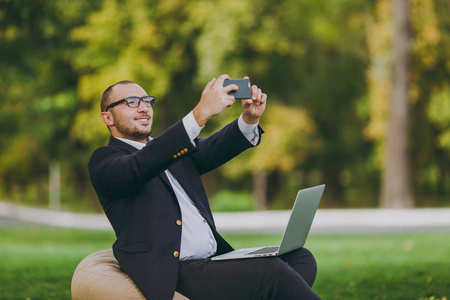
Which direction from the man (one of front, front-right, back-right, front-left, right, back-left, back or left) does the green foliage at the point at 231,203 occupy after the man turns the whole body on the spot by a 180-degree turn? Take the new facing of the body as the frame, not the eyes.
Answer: front-right

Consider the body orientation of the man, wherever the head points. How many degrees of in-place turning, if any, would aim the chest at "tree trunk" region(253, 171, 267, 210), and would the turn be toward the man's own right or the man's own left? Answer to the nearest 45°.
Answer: approximately 135° to the man's own left

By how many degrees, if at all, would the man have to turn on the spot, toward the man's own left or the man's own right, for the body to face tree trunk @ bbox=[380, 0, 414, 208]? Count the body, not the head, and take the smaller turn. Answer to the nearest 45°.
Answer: approximately 135° to the man's own left

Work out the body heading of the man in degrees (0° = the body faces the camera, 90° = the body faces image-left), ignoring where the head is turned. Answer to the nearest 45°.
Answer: approximately 315°
